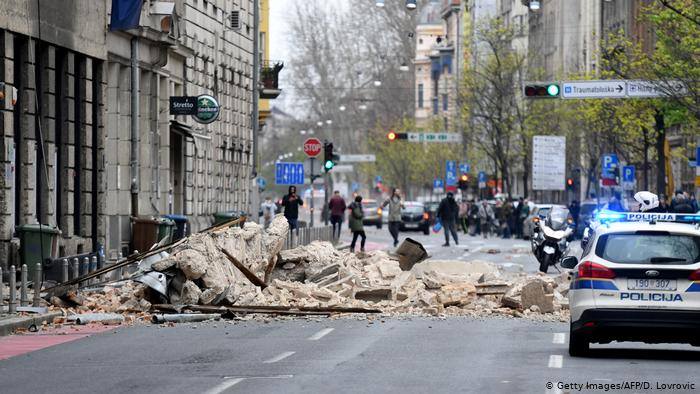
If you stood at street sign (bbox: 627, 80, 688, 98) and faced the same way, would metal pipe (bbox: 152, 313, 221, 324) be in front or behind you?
in front

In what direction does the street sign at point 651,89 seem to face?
toward the camera

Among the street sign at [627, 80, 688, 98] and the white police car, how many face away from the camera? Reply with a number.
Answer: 1

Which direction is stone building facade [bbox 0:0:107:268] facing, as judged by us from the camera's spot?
facing the viewer and to the right of the viewer

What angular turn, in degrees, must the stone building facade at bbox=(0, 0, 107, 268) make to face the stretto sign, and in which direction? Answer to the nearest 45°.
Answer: approximately 90° to its left

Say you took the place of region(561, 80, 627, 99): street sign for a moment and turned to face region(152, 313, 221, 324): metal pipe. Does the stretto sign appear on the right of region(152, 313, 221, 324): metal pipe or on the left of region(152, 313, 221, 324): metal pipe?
right

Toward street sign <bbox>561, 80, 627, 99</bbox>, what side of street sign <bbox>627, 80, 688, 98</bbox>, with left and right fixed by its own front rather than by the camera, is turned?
right

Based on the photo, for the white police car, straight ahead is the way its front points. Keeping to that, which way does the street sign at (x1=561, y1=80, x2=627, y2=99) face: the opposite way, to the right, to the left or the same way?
the opposite way

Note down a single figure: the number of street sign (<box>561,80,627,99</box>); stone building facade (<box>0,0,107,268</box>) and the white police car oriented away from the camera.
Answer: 1

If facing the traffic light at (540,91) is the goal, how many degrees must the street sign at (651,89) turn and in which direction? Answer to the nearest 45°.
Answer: approximately 45° to its right

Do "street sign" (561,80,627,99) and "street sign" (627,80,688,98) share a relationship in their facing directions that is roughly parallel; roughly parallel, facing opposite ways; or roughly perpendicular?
roughly parallel

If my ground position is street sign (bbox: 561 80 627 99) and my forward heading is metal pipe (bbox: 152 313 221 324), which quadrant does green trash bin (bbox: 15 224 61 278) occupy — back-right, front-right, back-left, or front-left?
front-right

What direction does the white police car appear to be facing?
away from the camera

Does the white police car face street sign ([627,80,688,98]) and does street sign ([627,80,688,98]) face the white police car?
yes

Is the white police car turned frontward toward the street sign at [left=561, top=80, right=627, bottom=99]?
yes

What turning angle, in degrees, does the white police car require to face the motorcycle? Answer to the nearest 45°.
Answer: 0° — it already faces it
